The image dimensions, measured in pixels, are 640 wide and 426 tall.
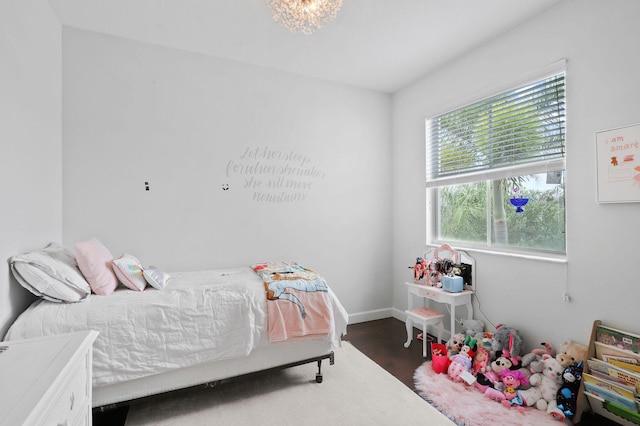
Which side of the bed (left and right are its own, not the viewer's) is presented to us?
right

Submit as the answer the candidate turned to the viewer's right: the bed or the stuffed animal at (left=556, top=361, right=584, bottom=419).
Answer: the bed

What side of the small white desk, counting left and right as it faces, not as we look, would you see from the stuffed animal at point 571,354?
left

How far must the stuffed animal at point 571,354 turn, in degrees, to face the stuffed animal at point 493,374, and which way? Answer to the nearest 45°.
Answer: approximately 45° to its right

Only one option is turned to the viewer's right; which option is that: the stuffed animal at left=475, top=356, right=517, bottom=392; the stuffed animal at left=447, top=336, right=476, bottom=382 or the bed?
the bed

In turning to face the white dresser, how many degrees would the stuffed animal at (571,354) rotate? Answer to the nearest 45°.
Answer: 0° — it already faces it

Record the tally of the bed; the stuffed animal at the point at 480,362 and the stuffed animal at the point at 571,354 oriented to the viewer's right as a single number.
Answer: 1

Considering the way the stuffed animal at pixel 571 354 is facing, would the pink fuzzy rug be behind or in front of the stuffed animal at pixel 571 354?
in front

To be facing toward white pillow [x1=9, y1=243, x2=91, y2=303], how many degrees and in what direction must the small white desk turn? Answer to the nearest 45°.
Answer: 0° — it already faces it

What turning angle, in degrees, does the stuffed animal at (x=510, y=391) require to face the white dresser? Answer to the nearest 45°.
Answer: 0° — it already faces it
